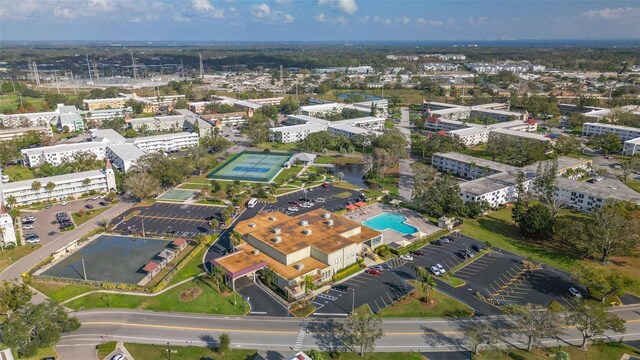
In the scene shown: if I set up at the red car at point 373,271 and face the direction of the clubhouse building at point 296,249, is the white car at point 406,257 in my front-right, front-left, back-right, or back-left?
back-right

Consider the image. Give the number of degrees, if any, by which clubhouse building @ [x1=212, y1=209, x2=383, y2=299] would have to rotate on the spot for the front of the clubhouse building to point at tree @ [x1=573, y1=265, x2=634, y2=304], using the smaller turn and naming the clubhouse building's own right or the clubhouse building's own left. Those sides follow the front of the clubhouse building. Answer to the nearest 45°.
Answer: approximately 135° to the clubhouse building's own left

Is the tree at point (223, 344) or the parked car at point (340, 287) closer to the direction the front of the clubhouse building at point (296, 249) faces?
the tree

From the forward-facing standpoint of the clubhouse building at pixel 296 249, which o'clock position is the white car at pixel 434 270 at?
The white car is roughly at 8 o'clock from the clubhouse building.

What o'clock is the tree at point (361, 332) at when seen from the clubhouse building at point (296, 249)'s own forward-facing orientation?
The tree is roughly at 10 o'clock from the clubhouse building.

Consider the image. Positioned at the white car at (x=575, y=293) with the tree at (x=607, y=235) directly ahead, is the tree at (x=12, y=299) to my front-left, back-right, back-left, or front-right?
back-left

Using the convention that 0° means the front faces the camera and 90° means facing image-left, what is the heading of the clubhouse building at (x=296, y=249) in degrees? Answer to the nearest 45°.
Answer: approximately 45°

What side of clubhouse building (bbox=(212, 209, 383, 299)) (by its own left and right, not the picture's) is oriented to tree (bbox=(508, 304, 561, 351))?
left

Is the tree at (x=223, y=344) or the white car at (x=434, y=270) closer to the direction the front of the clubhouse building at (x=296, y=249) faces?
the tree

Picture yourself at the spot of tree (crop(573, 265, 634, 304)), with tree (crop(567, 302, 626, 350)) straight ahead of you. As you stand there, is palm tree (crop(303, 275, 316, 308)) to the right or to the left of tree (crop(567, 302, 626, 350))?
right

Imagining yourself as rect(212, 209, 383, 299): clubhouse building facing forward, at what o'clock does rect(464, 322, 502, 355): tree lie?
The tree is roughly at 9 o'clock from the clubhouse building.

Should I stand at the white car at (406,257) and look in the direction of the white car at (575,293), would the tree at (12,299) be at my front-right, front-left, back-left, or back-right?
back-right
